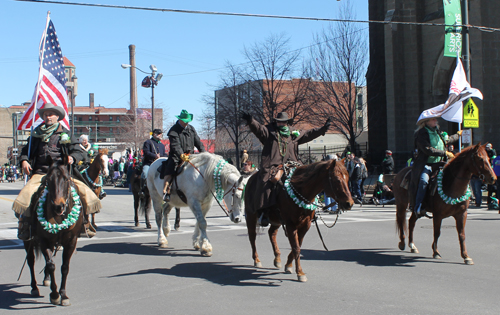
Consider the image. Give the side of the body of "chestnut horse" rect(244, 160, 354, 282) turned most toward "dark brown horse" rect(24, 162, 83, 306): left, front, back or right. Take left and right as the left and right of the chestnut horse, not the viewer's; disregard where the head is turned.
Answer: right

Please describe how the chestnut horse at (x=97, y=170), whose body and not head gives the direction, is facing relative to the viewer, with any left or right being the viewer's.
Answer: facing the viewer and to the right of the viewer

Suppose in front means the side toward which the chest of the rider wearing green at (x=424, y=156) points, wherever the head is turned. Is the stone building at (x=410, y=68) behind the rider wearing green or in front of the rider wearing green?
behind

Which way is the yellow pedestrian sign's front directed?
toward the camera

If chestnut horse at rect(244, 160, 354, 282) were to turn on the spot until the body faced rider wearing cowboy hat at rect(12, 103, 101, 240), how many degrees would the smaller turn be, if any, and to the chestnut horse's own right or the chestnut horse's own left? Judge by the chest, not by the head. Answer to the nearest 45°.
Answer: approximately 135° to the chestnut horse's own right

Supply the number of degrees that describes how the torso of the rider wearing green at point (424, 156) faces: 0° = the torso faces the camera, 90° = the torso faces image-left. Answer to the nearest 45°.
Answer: approximately 315°

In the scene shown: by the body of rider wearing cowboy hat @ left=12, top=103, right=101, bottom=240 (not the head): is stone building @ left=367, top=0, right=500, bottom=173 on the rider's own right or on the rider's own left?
on the rider's own left

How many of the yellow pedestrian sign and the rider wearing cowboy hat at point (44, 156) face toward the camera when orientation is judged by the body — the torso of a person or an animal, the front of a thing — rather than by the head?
2

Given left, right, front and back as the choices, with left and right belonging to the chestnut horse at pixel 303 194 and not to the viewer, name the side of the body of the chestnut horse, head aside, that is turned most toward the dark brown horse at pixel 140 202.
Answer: back

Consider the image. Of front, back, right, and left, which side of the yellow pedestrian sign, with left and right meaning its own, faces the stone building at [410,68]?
back

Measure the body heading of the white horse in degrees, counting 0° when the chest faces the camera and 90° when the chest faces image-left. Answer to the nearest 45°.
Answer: approximately 315°

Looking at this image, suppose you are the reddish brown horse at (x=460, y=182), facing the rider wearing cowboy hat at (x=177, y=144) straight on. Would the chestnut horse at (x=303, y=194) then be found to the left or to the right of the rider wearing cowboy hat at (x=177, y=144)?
left

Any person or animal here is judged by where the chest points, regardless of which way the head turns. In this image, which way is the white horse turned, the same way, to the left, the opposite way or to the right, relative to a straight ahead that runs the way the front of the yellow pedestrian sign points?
to the left
